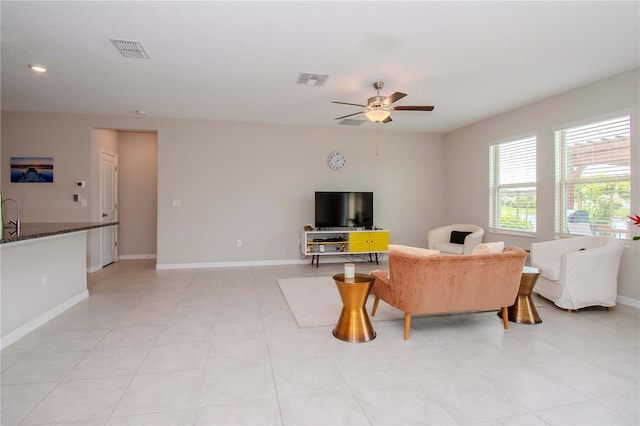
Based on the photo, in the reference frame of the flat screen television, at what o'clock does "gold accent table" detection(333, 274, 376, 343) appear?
The gold accent table is roughly at 12 o'clock from the flat screen television.

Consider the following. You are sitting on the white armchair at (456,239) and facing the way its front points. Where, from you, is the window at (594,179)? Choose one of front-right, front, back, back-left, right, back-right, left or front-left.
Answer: left

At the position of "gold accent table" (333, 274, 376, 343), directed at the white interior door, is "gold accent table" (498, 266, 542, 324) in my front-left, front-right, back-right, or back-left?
back-right

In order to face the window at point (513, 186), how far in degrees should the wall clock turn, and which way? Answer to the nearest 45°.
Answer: approximately 90° to its left

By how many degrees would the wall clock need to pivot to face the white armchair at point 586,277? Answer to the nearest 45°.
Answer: approximately 45° to its left

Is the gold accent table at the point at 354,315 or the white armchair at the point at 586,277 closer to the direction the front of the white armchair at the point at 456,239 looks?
the gold accent table

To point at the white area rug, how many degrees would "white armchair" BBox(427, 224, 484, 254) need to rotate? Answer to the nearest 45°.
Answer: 0° — it already faces it

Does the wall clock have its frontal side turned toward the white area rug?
yes

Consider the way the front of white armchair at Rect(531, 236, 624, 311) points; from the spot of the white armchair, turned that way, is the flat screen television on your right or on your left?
on your right

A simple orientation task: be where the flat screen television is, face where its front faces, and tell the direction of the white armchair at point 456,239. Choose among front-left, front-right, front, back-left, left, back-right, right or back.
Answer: left

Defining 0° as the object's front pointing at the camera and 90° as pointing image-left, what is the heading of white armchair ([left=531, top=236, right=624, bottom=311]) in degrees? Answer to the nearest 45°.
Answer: approximately 45°

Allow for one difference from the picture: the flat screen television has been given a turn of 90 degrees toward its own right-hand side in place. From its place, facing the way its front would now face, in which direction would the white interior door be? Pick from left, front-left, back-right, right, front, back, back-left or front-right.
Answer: front

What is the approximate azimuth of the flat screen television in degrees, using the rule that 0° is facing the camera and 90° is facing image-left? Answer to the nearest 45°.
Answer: approximately 0°

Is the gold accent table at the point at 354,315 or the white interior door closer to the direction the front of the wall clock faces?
the gold accent table
